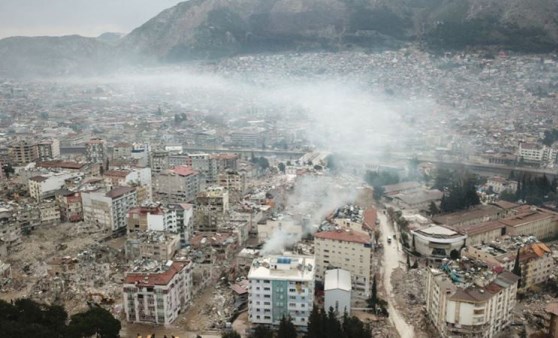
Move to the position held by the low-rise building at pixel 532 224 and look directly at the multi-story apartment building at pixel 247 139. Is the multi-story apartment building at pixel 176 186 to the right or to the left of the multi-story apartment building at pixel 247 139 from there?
left

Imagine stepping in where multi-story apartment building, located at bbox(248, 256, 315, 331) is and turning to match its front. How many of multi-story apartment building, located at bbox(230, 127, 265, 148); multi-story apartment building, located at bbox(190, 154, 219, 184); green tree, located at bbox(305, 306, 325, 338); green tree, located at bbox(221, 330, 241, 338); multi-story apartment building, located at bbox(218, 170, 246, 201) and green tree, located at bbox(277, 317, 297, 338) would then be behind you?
3

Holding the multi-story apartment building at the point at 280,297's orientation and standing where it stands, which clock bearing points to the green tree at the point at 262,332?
The green tree is roughly at 1 o'clock from the multi-story apartment building.

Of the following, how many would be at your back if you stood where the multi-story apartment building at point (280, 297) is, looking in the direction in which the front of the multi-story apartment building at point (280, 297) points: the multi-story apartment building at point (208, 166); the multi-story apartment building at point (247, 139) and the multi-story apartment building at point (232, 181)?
3

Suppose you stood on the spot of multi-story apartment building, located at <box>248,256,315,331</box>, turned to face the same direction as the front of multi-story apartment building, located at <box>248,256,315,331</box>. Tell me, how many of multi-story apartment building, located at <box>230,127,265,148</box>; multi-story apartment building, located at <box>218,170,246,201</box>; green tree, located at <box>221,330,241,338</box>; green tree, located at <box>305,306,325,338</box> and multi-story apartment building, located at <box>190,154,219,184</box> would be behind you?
3

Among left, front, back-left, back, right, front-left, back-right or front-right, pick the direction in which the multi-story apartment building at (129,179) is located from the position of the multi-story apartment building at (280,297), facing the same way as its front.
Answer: back-right

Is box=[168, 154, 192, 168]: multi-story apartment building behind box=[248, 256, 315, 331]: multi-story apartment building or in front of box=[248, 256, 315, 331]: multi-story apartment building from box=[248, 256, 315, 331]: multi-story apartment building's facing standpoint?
behind

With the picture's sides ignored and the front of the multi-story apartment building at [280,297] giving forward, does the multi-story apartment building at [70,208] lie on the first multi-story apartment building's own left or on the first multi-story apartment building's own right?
on the first multi-story apartment building's own right

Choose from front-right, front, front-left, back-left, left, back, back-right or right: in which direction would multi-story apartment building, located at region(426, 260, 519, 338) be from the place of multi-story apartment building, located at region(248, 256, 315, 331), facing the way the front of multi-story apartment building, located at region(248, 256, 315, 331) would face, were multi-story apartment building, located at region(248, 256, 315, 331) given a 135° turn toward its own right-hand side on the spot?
back-right

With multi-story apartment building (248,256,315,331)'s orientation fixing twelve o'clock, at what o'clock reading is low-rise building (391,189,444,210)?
The low-rise building is roughly at 7 o'clock from the multi-story apartment building.

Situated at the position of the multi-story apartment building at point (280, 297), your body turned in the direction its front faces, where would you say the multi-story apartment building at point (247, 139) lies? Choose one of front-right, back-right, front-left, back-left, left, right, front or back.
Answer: back

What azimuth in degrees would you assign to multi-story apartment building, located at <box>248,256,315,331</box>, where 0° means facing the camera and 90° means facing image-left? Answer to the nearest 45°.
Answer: approximately 0°

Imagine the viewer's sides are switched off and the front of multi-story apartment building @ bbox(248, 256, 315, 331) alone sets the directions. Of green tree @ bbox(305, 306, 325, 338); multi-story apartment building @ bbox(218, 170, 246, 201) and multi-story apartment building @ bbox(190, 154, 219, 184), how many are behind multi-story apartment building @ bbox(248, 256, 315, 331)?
2

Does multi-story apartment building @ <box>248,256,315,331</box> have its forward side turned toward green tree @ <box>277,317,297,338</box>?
yes

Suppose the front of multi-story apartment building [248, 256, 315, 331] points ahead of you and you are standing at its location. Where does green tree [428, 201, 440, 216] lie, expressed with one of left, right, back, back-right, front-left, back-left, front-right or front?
back-left

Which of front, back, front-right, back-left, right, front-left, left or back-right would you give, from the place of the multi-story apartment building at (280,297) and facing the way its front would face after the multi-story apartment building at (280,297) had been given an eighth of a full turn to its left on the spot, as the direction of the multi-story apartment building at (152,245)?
back

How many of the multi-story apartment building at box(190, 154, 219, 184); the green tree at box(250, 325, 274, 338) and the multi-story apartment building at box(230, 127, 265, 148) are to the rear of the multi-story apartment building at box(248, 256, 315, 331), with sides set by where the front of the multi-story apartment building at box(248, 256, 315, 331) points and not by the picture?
2

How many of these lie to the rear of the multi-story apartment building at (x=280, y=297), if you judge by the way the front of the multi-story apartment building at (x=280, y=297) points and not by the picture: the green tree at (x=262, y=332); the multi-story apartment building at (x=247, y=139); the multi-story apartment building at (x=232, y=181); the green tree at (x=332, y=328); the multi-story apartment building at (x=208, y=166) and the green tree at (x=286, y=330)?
3

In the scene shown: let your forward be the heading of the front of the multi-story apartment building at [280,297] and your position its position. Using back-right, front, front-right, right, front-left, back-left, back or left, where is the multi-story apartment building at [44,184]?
back-right

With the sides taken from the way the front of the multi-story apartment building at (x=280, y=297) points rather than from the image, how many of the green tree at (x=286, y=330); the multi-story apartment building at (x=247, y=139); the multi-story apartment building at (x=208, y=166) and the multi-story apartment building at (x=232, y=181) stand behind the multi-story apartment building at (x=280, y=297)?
3
